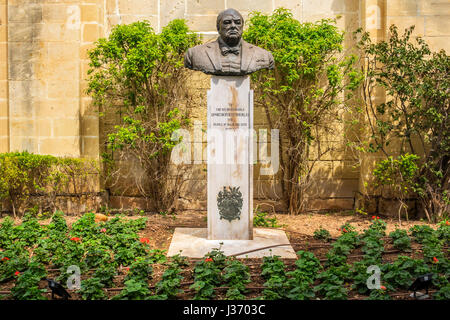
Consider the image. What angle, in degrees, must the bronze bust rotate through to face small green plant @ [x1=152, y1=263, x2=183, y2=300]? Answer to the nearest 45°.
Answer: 0° — it already faces it

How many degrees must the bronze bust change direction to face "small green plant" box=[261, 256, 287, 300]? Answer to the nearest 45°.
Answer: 0° — it already faces it

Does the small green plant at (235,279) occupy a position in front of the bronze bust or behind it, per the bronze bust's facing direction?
in front

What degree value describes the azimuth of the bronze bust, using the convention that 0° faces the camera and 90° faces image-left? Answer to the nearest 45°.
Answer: approximately 0°

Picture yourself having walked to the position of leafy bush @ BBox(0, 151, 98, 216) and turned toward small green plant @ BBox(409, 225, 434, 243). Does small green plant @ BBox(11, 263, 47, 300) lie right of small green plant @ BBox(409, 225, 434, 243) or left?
right

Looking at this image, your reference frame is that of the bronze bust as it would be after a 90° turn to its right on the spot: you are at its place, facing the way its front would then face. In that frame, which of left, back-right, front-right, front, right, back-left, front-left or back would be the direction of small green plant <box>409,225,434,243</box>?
back

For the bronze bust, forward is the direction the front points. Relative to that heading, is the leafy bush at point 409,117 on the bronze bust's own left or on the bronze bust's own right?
on the bronze bust's own left
